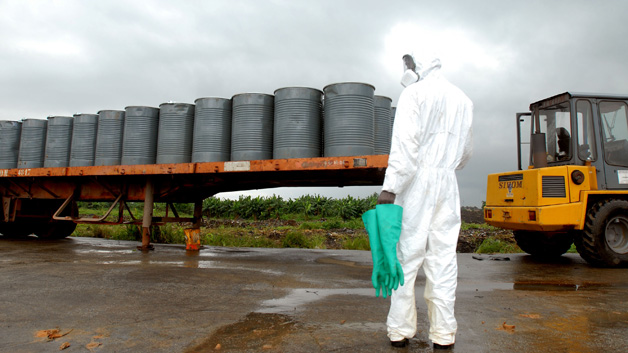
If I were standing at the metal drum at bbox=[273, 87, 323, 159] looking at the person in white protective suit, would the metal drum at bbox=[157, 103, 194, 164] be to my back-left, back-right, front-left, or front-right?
back-right

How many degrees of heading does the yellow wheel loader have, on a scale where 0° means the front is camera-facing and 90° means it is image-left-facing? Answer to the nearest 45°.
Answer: approximately 225°

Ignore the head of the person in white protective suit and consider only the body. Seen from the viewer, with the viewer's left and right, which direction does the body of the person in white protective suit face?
facing away from the viewer and to the left of the viewer

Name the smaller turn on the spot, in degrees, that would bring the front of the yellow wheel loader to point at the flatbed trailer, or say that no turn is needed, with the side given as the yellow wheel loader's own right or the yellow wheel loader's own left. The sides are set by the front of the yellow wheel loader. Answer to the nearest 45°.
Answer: approximately 180°

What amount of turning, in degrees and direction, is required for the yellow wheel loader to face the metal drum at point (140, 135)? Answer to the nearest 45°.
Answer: approximately 180°
